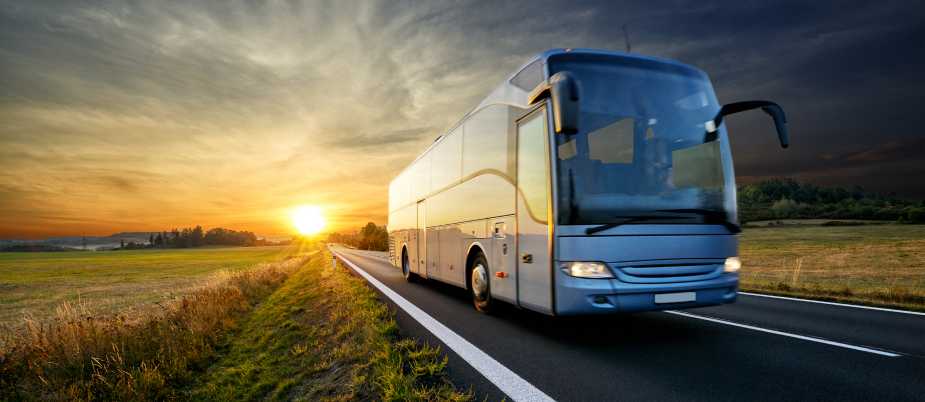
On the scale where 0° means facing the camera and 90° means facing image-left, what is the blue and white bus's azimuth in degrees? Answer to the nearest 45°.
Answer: approximately 315°
